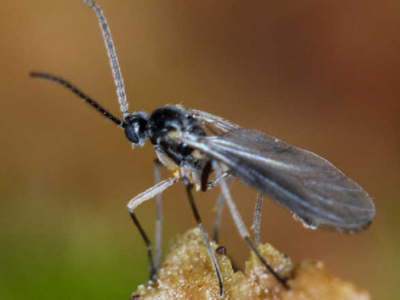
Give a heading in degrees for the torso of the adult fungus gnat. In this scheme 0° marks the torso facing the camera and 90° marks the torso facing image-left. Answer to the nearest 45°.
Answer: approximately 90°
